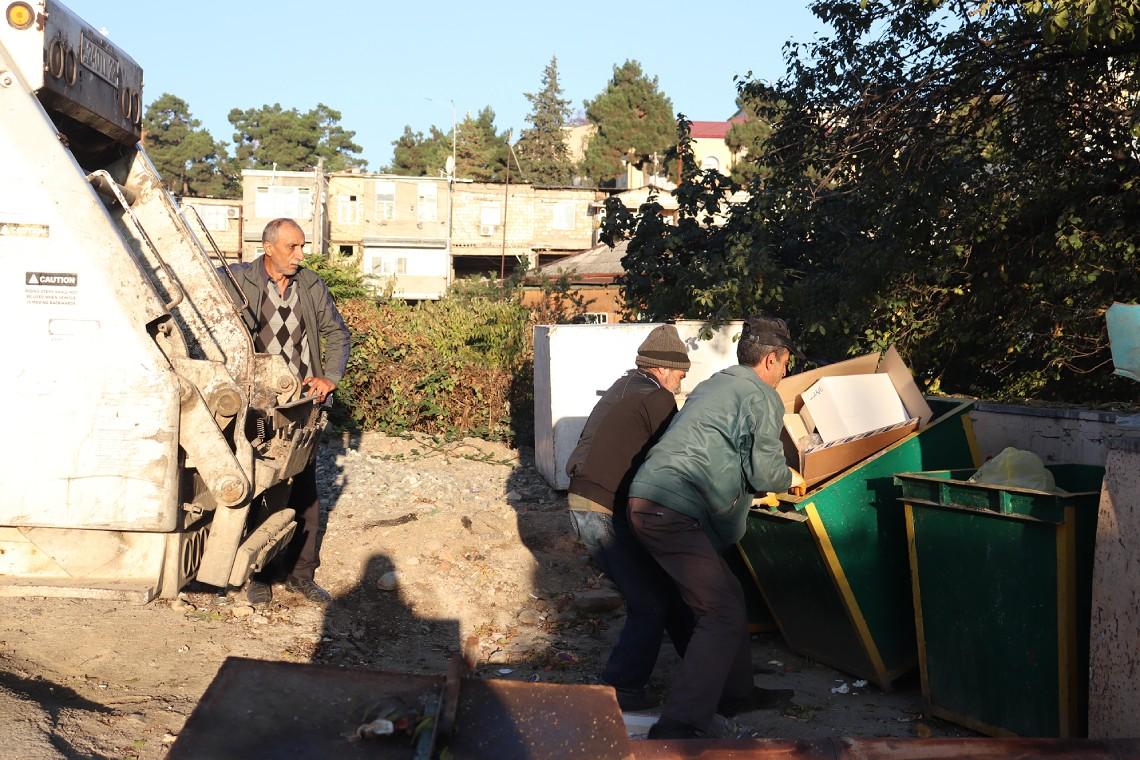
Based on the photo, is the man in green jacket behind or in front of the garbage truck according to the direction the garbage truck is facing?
behind

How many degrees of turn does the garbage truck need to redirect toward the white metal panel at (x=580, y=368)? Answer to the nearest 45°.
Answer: approximately 90° to its right

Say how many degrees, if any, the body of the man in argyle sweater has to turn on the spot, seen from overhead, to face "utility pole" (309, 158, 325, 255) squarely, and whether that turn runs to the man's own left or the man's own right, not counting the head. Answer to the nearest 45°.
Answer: approximately 180°

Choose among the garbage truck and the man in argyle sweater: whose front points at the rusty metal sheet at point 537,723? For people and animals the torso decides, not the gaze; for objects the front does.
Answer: the man in argyle sweater

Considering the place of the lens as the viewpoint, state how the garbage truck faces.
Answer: facing away from the viewer and to the left of the viewer

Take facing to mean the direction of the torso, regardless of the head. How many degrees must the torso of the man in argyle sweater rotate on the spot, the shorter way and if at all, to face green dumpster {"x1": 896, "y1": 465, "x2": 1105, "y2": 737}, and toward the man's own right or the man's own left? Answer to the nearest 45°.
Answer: approximately 45° to the man's own left

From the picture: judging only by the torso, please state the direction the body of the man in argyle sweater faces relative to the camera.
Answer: toward the camera

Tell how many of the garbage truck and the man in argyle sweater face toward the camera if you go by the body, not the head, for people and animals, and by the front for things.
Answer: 1

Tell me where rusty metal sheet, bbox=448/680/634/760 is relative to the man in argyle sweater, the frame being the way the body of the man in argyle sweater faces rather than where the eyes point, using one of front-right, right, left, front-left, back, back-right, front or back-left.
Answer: front

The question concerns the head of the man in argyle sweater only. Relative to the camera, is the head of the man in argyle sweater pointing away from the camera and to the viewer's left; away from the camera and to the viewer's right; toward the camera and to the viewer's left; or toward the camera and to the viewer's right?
toward the camera and to the viewer's right

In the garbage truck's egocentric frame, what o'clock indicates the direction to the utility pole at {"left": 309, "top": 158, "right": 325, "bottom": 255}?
The utility pole is roughly at 2 o'clock from the garbage truck.

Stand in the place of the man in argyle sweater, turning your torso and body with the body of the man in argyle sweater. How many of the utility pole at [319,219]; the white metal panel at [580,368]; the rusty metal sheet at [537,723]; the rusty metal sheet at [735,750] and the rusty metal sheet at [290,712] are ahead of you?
3

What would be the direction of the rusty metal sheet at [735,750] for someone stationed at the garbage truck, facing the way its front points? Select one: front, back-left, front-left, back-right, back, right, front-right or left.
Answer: back

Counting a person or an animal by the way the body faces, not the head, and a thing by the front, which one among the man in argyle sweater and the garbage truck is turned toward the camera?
the man in argyle sweater

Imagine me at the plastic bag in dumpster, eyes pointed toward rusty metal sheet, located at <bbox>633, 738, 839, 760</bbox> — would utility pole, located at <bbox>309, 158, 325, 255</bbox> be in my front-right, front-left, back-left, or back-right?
back-right

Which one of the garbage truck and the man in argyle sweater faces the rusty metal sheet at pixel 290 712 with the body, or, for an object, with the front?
the man in argyle sweater

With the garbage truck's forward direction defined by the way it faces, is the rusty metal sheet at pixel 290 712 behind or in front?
behind

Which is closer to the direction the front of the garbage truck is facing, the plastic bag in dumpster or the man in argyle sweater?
the man in argyle sweater

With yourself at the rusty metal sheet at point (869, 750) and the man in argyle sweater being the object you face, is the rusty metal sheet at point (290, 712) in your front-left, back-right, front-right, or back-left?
front-left
